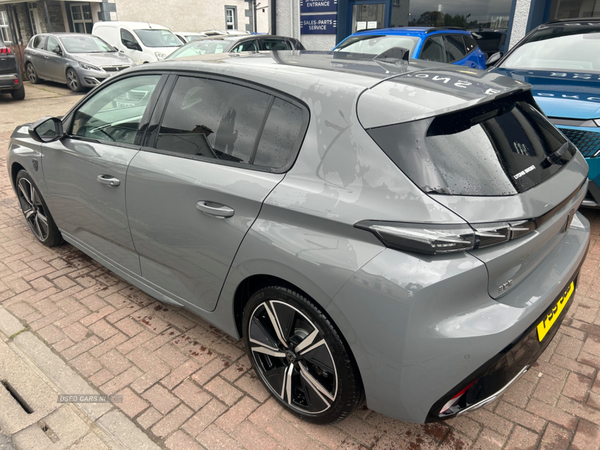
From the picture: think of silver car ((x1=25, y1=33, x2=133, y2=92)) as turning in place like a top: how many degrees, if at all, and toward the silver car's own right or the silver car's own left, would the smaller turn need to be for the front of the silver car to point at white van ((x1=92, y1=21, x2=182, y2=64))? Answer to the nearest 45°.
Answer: approximately 90° to the silver car's own left

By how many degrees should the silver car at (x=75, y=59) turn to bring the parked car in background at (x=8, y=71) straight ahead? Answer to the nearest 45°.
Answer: approximately 90° to its right

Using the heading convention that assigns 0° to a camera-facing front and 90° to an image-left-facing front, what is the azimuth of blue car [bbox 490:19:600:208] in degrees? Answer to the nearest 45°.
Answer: approximately 0°

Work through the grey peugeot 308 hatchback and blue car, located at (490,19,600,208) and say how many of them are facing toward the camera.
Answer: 1

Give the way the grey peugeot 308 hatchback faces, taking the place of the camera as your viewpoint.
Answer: facing away from the viewer and to the left of the viewer

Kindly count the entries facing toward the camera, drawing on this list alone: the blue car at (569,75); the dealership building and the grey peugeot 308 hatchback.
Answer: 2

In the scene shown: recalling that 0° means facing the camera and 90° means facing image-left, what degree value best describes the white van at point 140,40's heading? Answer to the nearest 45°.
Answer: approximately 315°
